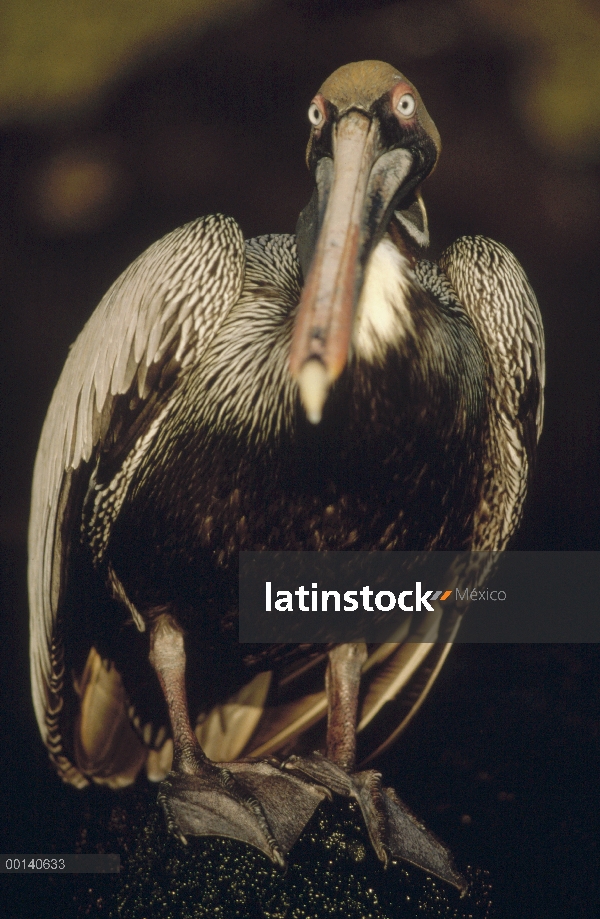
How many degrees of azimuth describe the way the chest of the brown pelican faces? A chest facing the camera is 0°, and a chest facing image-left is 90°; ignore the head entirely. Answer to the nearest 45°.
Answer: approximately 0°
